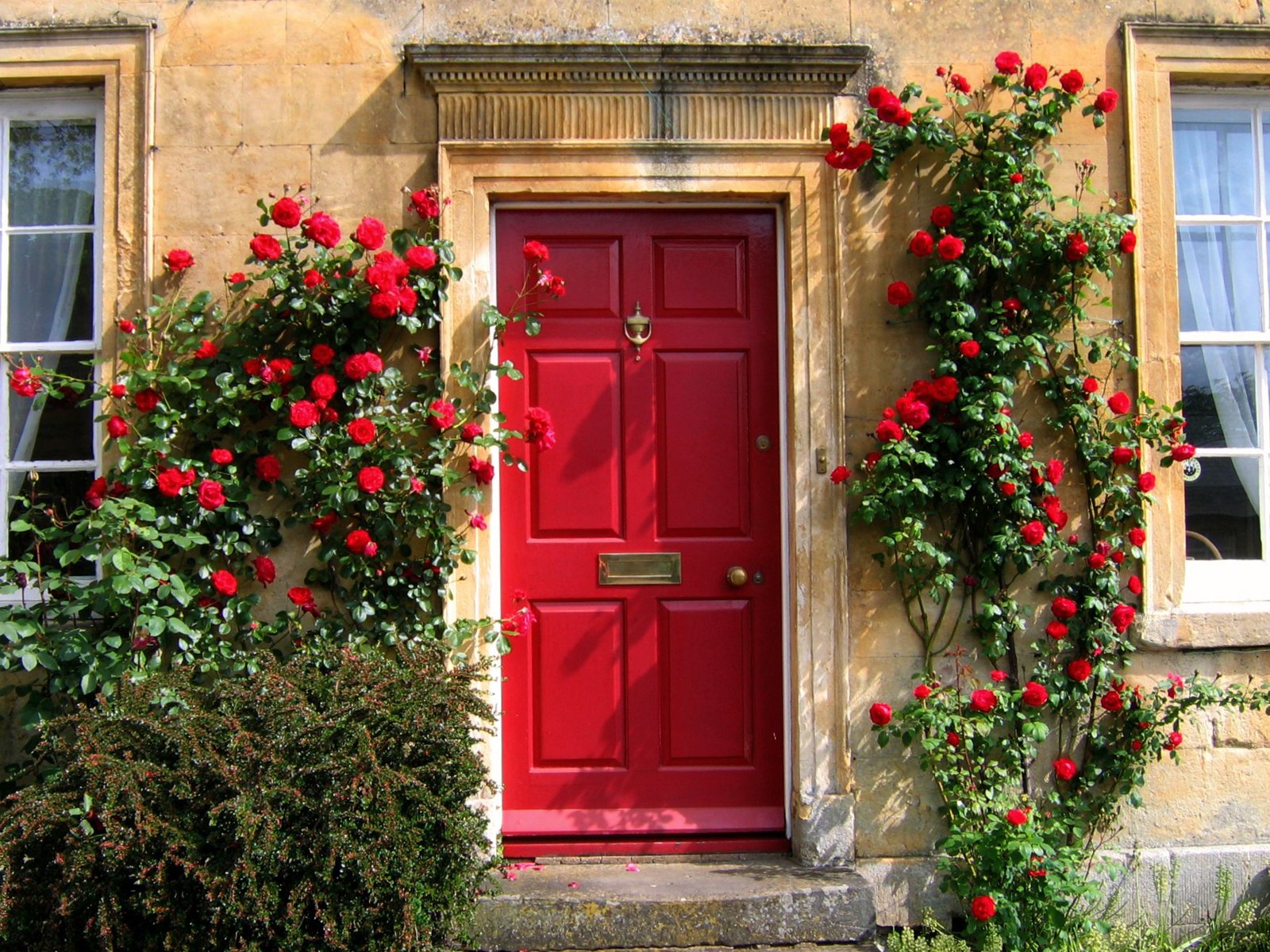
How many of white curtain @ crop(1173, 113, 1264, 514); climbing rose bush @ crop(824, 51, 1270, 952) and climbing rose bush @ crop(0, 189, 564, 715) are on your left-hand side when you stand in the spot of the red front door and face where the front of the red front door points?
2

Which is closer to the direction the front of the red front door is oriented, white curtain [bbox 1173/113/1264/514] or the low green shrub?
the low green shrub

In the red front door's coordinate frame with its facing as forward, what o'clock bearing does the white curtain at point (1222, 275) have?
The white curtain is roughly at 9 o'clock from the red front door.

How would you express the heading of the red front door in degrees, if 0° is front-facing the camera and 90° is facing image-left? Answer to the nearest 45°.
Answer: approximately 0°

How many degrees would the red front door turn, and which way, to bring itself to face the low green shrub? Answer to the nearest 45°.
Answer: approximately 45° to its right

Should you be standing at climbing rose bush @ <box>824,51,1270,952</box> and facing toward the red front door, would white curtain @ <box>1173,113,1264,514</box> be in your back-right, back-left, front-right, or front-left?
back-right

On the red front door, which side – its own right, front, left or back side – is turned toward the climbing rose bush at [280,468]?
right

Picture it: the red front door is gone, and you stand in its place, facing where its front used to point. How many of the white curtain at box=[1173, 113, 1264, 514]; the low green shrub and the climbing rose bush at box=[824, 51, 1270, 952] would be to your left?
2

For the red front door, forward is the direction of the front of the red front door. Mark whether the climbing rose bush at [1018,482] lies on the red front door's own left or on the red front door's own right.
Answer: on the red front door's own left
